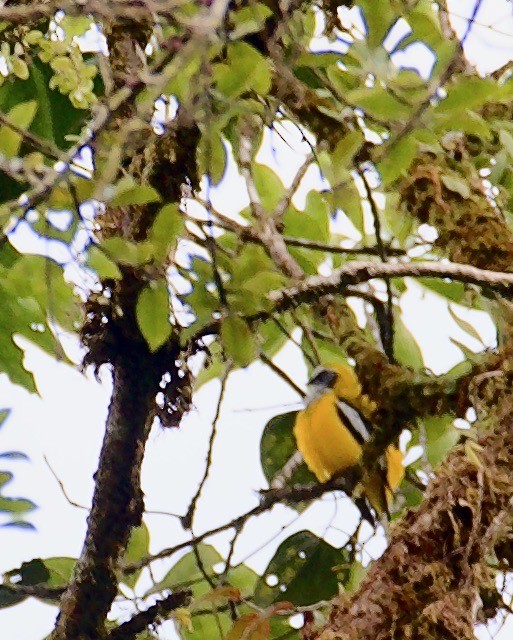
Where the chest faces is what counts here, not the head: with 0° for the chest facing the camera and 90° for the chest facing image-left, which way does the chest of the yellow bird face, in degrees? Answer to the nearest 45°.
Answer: approximately 45°

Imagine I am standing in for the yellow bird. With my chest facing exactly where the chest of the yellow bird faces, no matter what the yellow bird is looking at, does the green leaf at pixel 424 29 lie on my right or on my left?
on my left
